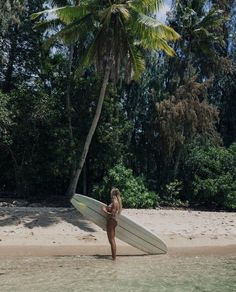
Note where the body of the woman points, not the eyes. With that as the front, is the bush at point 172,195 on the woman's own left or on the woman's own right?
on the woman's own right
